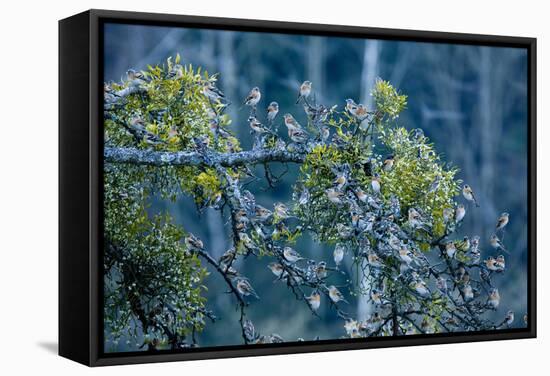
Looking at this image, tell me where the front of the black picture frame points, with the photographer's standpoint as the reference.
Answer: facing the viewer and to the right of the viewer
